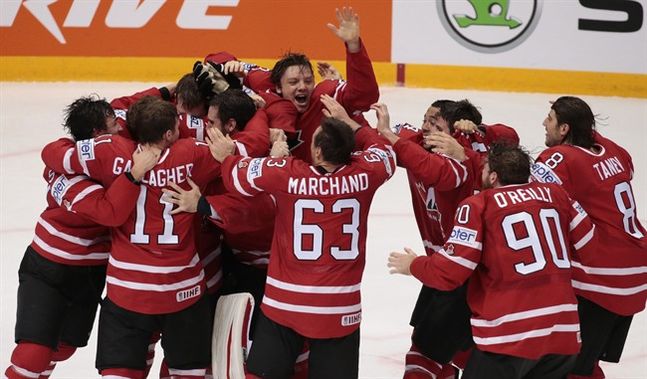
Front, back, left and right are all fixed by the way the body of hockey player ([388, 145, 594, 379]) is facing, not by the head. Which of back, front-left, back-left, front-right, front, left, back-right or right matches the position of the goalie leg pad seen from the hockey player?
front-left

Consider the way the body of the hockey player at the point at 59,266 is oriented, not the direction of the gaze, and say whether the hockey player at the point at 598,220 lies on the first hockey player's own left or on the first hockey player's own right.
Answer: on the first hockey player's own right

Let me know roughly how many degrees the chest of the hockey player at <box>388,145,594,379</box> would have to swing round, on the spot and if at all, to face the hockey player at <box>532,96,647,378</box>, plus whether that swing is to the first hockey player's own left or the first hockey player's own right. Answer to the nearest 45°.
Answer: approximately 90° to the first hockey player's own right

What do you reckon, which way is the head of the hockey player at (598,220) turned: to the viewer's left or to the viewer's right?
to the viewer's left

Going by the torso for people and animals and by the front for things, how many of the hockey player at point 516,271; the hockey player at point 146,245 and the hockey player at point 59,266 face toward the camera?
0

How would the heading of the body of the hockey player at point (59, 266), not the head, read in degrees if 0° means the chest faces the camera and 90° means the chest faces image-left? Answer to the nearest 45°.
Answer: approximately 225°

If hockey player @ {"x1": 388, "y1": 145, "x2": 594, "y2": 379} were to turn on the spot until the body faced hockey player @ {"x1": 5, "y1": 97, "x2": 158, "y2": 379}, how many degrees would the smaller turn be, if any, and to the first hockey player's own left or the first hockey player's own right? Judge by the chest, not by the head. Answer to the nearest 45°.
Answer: approximately 45° to the first hockey player's own left

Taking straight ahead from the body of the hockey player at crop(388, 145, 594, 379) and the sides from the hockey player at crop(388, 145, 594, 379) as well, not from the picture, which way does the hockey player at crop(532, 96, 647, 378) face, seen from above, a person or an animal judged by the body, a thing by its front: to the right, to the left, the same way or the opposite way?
the same way

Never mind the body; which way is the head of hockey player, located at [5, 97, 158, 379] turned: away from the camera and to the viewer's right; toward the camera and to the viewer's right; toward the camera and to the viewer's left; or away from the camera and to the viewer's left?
away from the camera and to the viewer's right

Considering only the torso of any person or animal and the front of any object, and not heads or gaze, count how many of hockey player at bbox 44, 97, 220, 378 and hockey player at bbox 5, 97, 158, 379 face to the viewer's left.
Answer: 0

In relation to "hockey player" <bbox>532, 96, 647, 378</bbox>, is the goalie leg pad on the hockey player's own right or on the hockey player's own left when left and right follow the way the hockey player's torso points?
on the hockey player's own left

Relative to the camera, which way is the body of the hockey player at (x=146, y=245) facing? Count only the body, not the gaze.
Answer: away from the camera

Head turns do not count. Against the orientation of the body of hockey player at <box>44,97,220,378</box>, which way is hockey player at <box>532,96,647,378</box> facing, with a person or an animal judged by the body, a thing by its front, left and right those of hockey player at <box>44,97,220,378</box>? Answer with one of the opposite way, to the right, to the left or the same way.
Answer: the same way

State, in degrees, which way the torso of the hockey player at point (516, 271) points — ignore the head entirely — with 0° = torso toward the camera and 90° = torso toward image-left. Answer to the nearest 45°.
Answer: approximately 135°
